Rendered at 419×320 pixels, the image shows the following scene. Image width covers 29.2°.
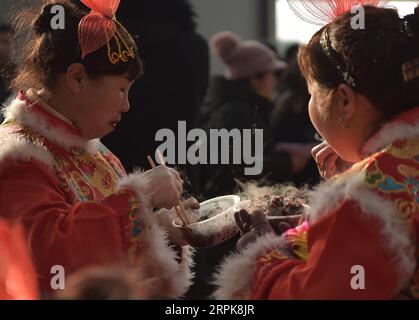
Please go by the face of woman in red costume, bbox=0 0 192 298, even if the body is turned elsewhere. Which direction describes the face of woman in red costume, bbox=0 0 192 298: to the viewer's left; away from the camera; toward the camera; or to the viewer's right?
to the viewer's right

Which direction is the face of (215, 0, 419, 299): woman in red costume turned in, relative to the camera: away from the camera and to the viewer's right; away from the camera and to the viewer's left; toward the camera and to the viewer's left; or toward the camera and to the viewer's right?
away from the camera and to the viewer's left

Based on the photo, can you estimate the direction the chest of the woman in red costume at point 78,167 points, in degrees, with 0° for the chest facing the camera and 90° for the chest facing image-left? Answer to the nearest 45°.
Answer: approximately 270°

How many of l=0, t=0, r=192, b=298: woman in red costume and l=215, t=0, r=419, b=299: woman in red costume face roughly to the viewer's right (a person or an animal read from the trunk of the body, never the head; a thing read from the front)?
1

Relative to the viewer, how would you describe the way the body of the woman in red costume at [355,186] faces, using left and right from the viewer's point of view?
facing away from the viewer and to the left of the viewer

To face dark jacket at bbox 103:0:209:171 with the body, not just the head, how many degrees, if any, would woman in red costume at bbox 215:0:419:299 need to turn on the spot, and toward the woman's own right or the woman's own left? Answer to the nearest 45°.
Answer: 0° — they already face it
